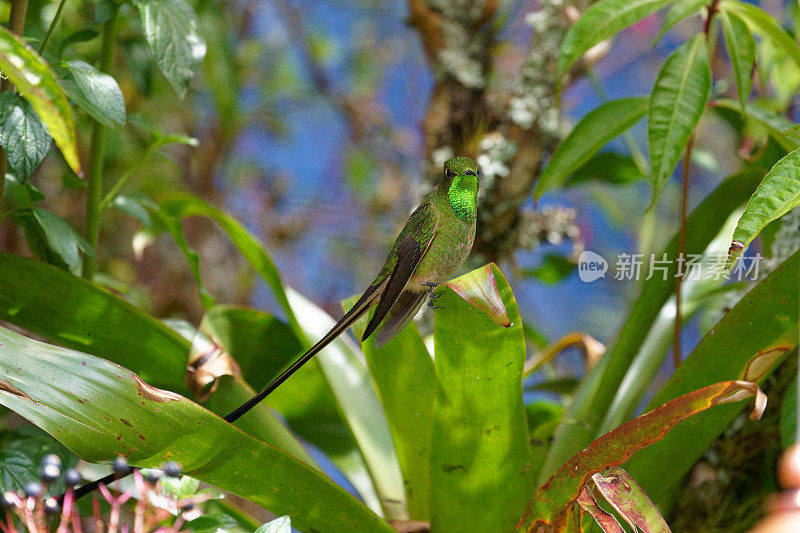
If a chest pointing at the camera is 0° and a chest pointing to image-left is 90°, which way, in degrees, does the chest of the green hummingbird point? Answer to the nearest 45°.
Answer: approximately 315°
